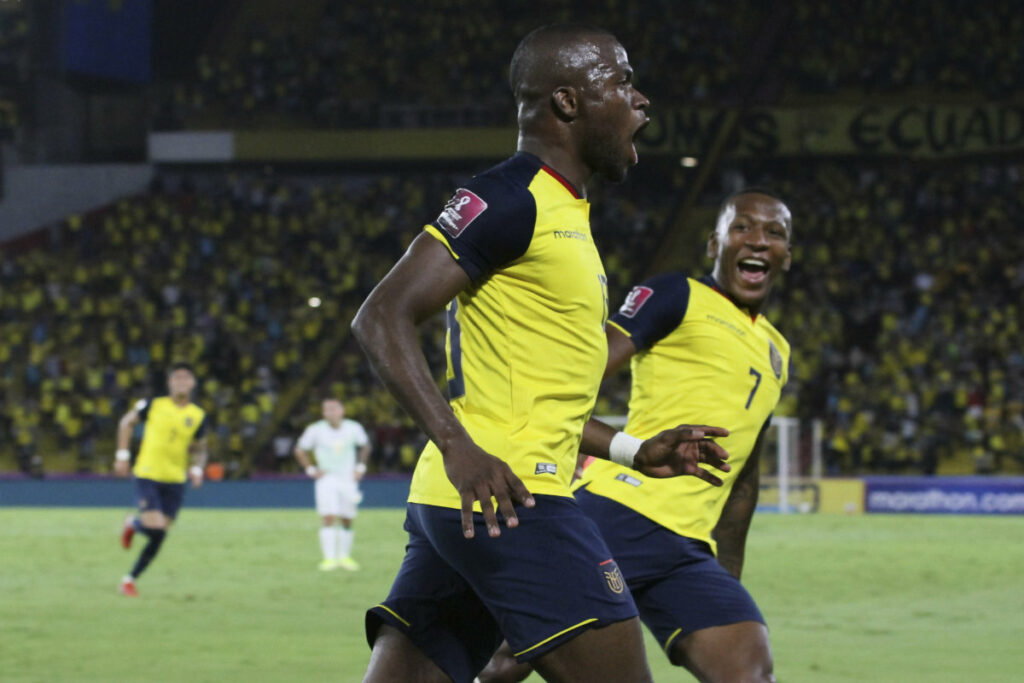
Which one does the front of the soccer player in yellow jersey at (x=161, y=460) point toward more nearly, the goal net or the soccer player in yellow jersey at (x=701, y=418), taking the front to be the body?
the soccer player in yellow jersey

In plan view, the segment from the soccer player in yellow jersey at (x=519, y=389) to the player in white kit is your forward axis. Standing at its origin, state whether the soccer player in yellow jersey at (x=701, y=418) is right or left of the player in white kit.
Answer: right

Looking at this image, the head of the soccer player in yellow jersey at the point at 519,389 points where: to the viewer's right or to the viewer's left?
to the viewer's right

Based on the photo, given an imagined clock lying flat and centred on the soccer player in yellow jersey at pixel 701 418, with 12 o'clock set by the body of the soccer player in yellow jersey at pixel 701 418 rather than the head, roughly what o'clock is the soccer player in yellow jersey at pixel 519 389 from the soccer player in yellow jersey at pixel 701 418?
the soccer player in yellow jersey at pixel 519 389 is roughly at 2 o'clock from the soccer player in yellow jersey at pixel 701 418.

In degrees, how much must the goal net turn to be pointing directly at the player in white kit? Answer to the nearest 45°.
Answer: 0° — it already faces them

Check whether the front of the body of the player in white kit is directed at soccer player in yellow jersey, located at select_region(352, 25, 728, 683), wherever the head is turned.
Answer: yes

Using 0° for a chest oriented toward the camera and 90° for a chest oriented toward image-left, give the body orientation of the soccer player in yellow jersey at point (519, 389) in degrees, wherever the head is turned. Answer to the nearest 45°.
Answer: approximately 270°

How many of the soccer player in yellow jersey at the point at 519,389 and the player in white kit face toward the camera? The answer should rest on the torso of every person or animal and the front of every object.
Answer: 1
